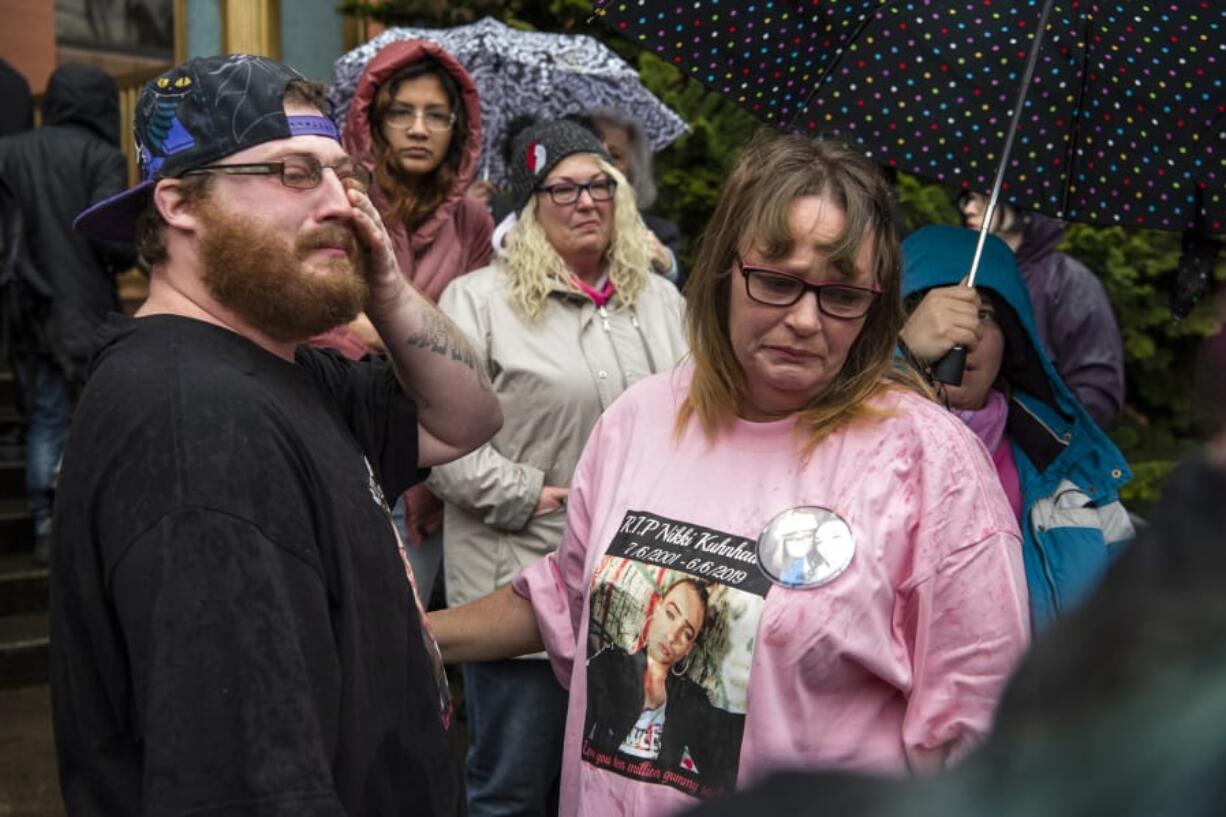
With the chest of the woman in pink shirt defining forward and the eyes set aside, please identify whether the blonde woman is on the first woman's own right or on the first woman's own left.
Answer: on the first woman's own right

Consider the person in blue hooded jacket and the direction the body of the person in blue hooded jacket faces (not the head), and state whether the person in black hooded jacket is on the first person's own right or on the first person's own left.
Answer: on the first person's own right

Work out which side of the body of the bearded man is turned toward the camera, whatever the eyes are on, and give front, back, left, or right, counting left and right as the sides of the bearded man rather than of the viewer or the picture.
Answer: right

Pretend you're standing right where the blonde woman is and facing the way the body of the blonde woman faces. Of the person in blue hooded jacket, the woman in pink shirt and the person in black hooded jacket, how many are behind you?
1

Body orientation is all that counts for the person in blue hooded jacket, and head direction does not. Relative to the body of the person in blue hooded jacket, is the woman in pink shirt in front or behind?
in front

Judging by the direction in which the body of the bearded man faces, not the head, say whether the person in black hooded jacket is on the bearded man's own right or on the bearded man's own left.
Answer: on the bearded man's own left

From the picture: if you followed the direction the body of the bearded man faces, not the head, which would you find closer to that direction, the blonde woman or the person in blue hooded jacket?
the person in blue hooded jacket

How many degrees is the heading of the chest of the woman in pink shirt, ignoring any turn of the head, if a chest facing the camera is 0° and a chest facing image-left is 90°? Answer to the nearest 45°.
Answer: approximately 45°

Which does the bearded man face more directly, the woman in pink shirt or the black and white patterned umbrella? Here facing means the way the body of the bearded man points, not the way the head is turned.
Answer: the woman in pink shirt
